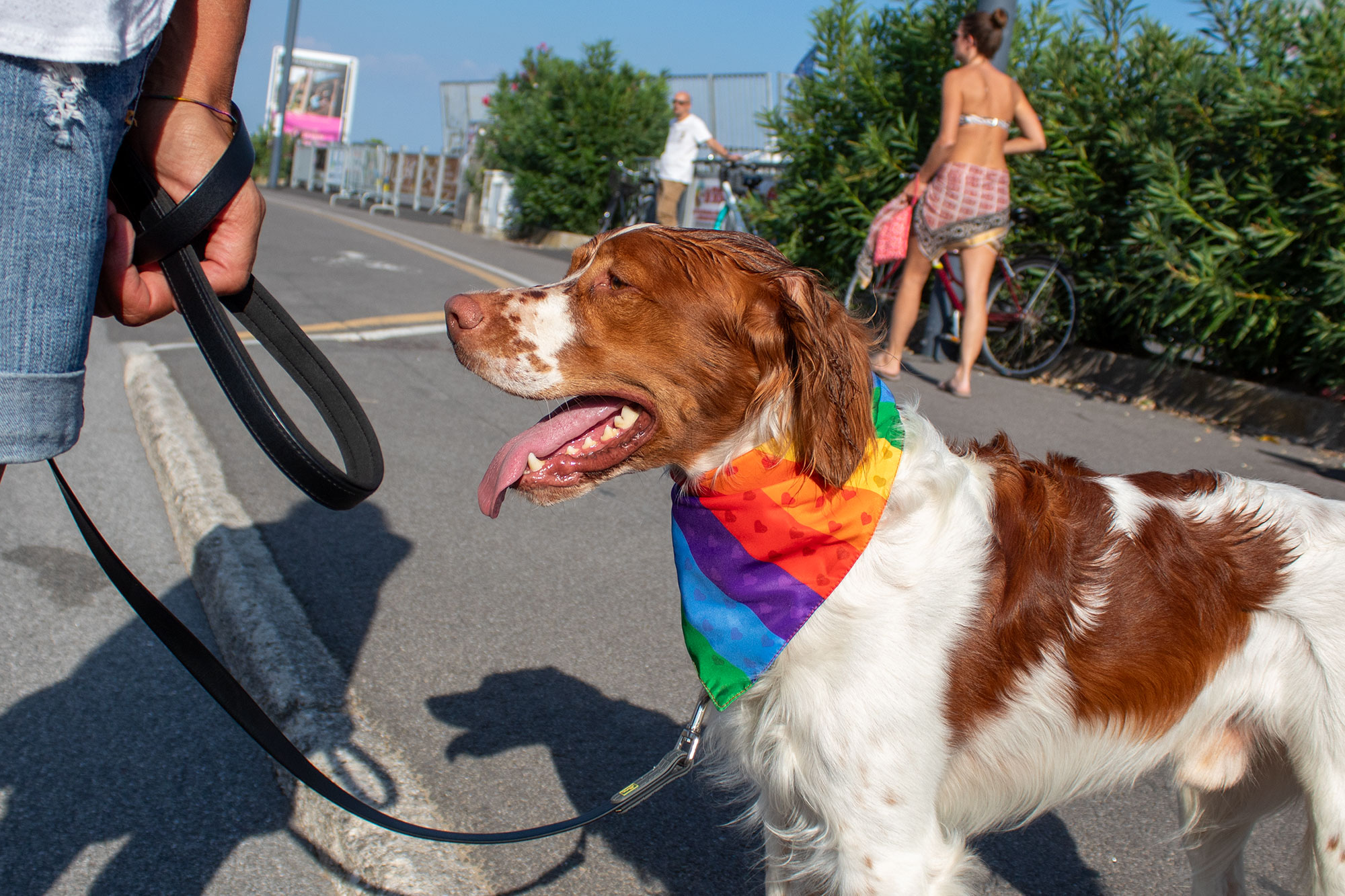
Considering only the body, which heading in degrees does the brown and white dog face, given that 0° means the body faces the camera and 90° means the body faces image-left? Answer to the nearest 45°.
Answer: approximately 90°

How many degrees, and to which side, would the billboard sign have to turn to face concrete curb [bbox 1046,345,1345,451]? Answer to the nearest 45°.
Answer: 0° — it already faces it

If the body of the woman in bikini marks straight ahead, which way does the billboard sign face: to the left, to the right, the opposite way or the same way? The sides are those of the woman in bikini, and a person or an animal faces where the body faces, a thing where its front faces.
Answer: the opposite way

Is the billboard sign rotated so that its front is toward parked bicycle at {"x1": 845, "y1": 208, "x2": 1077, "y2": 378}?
yes

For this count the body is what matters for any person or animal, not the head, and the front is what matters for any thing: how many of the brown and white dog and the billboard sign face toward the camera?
1

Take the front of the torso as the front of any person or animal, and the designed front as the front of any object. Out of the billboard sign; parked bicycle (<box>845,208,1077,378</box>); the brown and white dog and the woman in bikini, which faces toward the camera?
the billboard sign

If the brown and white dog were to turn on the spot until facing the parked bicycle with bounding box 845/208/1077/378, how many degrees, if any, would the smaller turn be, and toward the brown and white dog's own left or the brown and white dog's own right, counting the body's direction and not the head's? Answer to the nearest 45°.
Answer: approximately 90° to the brown and white dog's own right

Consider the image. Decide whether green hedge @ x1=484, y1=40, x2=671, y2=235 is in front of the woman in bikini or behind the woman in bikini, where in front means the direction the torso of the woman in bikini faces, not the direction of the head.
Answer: in front

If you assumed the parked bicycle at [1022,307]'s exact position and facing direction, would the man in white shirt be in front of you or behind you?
in front

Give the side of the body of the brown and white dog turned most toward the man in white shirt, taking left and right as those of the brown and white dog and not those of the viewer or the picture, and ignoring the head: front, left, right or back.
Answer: right

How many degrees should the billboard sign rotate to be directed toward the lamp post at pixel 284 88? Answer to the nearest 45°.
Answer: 0° — it already faces it

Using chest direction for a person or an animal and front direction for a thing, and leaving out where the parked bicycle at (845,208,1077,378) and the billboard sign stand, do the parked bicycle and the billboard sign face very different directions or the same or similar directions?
very different directions

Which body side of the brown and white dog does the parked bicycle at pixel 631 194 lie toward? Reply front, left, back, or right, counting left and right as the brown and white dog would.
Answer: right
